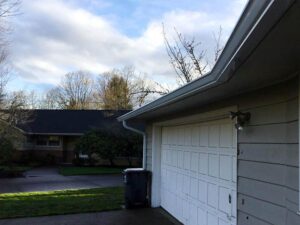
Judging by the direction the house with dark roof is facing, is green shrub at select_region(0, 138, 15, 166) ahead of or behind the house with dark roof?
ahead

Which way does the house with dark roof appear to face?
toward the camera

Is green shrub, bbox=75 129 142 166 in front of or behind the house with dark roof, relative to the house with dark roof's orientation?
in front

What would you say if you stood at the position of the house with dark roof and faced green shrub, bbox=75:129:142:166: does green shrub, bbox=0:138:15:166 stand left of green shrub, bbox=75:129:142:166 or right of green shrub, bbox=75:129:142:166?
right
